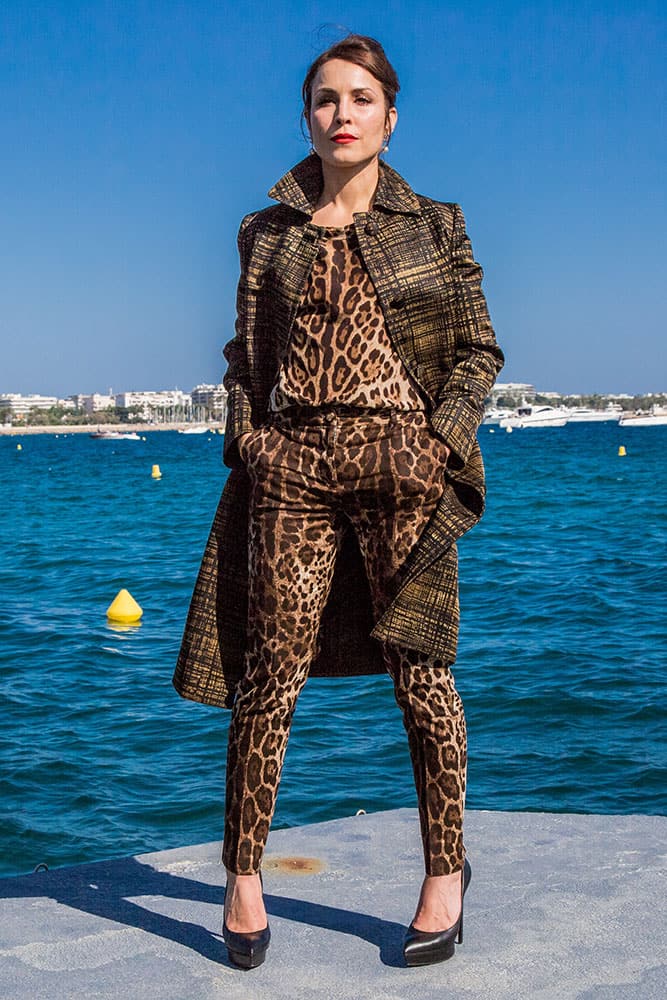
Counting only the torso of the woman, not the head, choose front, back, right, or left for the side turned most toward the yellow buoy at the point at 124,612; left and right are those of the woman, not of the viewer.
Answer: back

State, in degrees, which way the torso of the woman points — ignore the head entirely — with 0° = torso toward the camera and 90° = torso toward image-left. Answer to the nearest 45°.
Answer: approximately 0°
